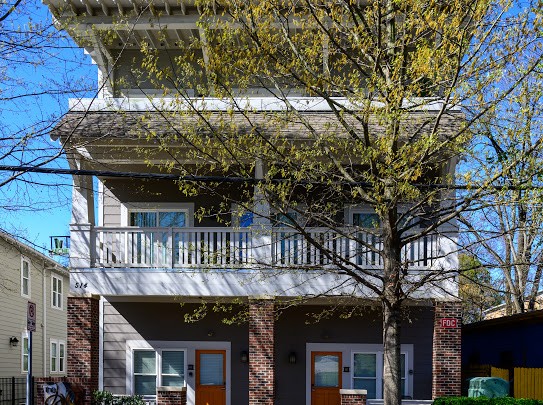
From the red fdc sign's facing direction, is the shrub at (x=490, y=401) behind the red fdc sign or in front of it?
in front

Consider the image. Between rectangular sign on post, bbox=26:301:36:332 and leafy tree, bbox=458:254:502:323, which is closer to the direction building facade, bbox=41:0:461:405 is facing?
the rectangular sign on post

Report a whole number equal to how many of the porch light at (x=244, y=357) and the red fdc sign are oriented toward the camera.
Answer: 2

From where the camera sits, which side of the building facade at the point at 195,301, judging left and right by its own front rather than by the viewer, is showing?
front

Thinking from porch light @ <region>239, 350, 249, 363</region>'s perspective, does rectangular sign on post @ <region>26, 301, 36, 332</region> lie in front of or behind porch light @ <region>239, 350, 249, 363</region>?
in front

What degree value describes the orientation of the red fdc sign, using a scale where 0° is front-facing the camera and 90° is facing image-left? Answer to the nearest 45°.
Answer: approximately 0°
